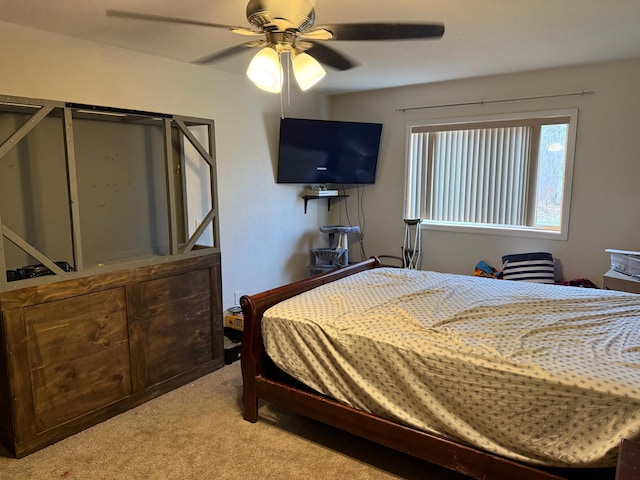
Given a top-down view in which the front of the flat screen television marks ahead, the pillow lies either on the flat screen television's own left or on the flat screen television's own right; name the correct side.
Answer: on the flat screen television's own left

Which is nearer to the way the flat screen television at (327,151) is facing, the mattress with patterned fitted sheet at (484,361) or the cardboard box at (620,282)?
the mattress with patterned fitted sheet

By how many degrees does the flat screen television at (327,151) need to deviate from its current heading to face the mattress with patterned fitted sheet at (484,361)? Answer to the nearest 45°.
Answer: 0° — it already faces it

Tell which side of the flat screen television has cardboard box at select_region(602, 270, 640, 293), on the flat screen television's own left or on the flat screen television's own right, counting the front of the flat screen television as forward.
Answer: on the flat screen television's own left

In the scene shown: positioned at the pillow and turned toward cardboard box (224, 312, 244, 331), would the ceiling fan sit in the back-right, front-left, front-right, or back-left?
front-left

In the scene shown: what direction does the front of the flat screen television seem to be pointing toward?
toward the camera

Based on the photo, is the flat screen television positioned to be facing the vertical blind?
no

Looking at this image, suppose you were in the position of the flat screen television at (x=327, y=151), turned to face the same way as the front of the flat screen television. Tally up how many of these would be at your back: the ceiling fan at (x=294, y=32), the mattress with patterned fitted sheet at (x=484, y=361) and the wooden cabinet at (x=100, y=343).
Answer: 0

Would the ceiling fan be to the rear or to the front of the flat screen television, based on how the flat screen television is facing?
to the front

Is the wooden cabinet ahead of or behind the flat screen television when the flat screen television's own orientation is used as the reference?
ahead

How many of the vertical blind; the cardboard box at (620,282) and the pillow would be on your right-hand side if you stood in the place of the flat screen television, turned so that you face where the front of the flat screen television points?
0
